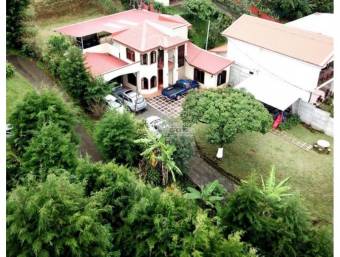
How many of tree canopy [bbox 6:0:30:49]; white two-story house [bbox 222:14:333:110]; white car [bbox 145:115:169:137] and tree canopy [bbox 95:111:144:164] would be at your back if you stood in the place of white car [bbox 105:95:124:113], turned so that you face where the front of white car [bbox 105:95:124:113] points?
1

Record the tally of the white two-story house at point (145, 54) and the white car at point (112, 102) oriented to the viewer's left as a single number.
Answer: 0

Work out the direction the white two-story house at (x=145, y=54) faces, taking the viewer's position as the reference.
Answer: facing the viewer and to the right of the viewer

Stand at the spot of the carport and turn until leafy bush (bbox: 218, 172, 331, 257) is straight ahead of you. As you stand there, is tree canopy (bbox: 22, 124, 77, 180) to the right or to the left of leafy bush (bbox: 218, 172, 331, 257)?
right

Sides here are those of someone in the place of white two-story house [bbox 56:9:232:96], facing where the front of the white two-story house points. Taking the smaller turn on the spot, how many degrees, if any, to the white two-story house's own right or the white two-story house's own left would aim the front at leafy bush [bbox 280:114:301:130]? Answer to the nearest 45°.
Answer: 0° — it already faces it
